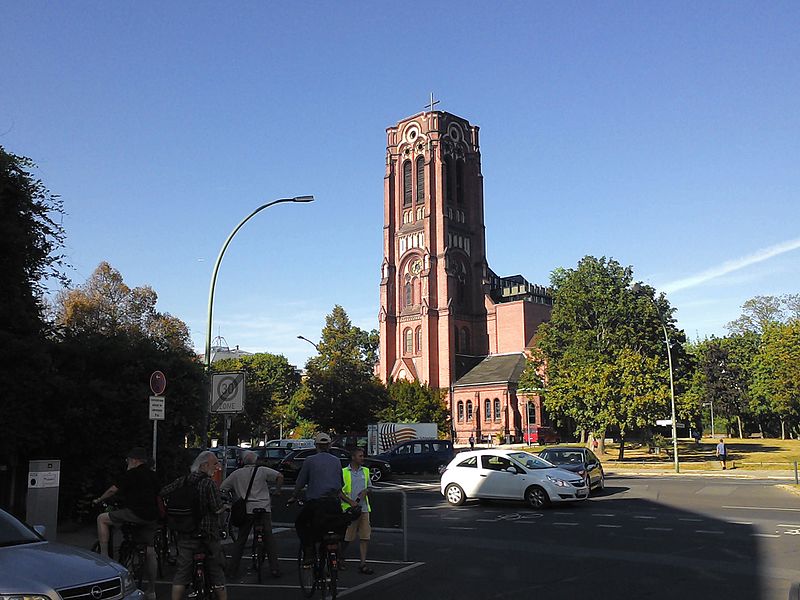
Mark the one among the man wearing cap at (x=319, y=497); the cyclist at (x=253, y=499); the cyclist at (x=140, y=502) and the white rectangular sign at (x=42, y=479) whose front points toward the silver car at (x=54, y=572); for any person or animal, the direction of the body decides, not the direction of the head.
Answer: the white rectangular sign

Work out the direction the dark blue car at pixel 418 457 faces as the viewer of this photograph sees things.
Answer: facing to the left of the viewer

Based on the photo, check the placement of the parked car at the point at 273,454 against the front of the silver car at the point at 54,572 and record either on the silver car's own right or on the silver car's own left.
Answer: on the silver car's own left

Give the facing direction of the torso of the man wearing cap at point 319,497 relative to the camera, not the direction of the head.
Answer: away from the camera

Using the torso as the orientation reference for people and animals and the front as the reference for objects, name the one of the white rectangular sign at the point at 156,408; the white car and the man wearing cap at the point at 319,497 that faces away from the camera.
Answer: the man wearing cap

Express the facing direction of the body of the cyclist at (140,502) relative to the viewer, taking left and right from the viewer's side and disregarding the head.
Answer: facing away from the viewer and to the left of the viewer

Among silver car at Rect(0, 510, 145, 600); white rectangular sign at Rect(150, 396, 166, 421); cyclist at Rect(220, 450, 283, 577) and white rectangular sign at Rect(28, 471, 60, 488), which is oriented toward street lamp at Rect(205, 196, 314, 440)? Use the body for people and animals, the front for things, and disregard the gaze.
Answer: the cyclist

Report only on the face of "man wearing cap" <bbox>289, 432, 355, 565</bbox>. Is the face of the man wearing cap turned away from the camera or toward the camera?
away from the camera

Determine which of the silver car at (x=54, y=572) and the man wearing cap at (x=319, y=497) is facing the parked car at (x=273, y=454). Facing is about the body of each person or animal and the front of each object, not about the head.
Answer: the man wearing cap

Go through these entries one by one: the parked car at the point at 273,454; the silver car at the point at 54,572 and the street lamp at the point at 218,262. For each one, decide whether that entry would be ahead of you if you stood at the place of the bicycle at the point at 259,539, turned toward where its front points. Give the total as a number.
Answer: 2

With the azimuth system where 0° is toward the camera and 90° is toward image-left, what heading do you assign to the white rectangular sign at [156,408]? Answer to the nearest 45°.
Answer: approximately 0°

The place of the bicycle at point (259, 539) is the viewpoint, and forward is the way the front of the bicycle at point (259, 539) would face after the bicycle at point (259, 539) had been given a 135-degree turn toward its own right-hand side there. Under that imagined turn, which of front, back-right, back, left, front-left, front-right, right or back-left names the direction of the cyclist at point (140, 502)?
right

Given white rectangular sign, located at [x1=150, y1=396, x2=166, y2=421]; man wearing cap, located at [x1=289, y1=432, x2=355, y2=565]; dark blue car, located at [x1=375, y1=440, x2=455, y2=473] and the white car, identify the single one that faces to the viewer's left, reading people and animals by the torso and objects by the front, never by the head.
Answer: the dark blue car
